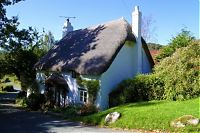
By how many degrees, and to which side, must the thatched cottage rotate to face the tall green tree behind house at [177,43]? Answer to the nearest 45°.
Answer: approximately 180°

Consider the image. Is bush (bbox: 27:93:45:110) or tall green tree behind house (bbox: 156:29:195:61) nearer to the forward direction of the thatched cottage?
the bush

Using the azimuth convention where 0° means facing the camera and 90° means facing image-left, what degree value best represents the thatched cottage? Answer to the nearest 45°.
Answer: approximately 45°

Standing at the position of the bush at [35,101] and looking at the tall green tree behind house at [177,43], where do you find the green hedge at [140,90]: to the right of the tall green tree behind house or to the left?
right

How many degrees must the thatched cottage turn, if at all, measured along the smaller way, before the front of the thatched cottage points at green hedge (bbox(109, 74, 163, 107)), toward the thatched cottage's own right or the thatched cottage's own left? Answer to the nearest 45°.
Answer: approximately 90° to the thatched cottage's own left
